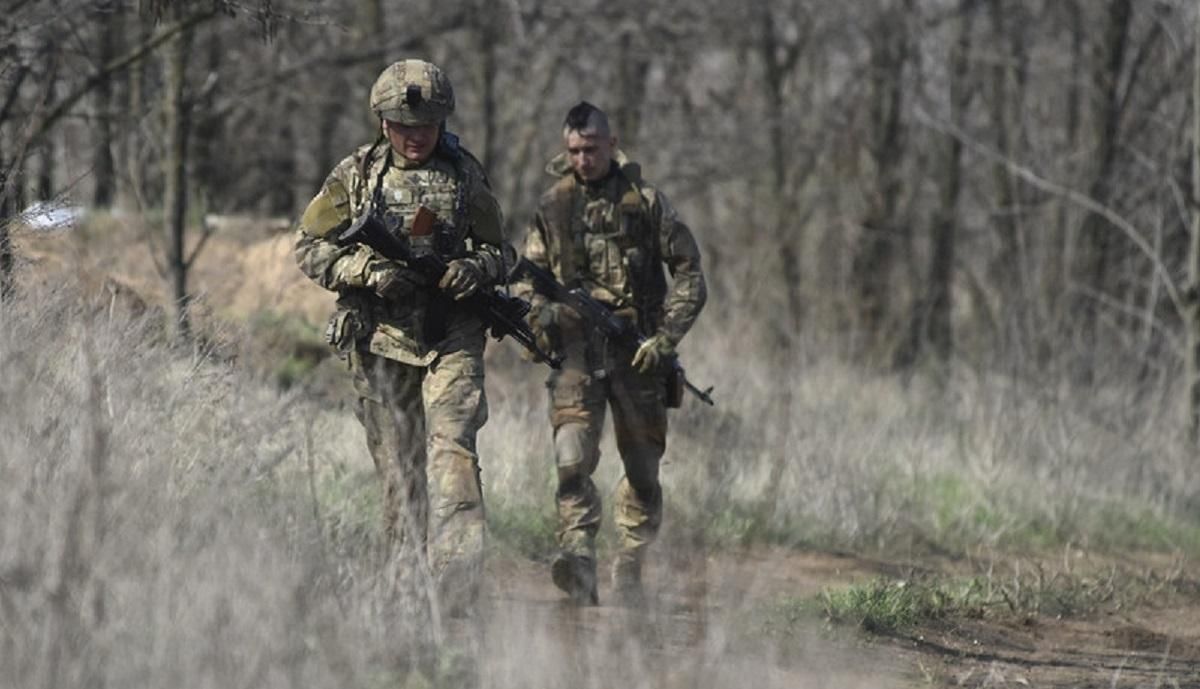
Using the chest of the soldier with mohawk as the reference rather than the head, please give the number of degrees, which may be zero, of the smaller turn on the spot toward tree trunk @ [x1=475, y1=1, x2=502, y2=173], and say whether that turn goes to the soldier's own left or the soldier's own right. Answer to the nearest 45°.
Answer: approximately 180°

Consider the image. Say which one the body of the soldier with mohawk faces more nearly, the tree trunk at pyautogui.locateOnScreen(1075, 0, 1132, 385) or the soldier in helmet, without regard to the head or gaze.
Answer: the soldier in helmet

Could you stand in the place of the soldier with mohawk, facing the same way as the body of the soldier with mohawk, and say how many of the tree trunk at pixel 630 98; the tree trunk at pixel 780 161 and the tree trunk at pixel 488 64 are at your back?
3

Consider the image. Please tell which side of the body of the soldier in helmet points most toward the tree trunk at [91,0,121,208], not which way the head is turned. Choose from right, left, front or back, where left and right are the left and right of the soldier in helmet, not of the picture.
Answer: back

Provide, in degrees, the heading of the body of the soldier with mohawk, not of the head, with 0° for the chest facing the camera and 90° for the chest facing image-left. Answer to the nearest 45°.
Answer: approximately 0°

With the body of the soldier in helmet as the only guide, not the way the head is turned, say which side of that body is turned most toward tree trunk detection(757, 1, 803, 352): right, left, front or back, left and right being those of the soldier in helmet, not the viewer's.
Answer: back

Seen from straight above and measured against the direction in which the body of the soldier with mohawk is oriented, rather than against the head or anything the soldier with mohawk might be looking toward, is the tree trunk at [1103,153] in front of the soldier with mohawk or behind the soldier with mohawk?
behind

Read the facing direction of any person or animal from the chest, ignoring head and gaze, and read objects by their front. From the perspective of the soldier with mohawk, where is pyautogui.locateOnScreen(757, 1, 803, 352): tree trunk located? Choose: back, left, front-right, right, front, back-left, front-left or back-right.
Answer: back

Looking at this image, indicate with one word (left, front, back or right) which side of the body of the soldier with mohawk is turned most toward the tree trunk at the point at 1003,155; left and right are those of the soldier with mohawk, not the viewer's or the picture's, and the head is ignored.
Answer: back

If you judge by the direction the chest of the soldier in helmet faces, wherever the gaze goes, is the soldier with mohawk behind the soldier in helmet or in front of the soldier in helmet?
behind
